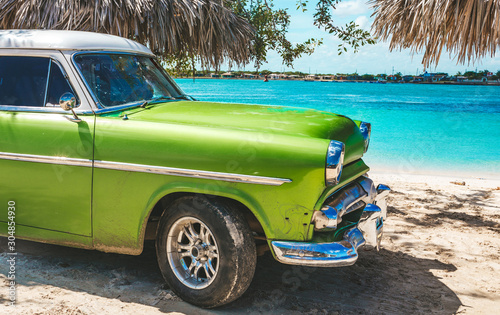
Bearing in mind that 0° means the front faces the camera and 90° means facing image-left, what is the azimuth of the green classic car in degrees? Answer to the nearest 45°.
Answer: approximately 315°

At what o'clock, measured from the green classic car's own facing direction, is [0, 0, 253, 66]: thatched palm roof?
The thatched palm roof is roughly at 7 o'clock from the green classic car.

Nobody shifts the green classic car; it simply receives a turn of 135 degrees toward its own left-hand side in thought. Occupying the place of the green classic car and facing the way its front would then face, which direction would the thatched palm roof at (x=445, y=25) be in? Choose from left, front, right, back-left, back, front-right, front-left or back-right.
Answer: front-right
